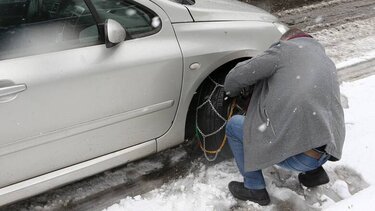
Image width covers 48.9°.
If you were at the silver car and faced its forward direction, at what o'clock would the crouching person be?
The crouching person is roughly at 2 o'clock from the silver car.

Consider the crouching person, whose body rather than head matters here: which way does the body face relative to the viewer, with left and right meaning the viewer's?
facing away from the viewer and to the left of the viewer

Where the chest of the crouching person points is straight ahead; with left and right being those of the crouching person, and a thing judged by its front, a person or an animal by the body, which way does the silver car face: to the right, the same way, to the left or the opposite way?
to the right

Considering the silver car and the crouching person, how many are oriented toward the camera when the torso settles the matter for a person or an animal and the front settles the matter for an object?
0

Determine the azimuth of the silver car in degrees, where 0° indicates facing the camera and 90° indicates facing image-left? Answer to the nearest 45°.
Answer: approximately 225°
